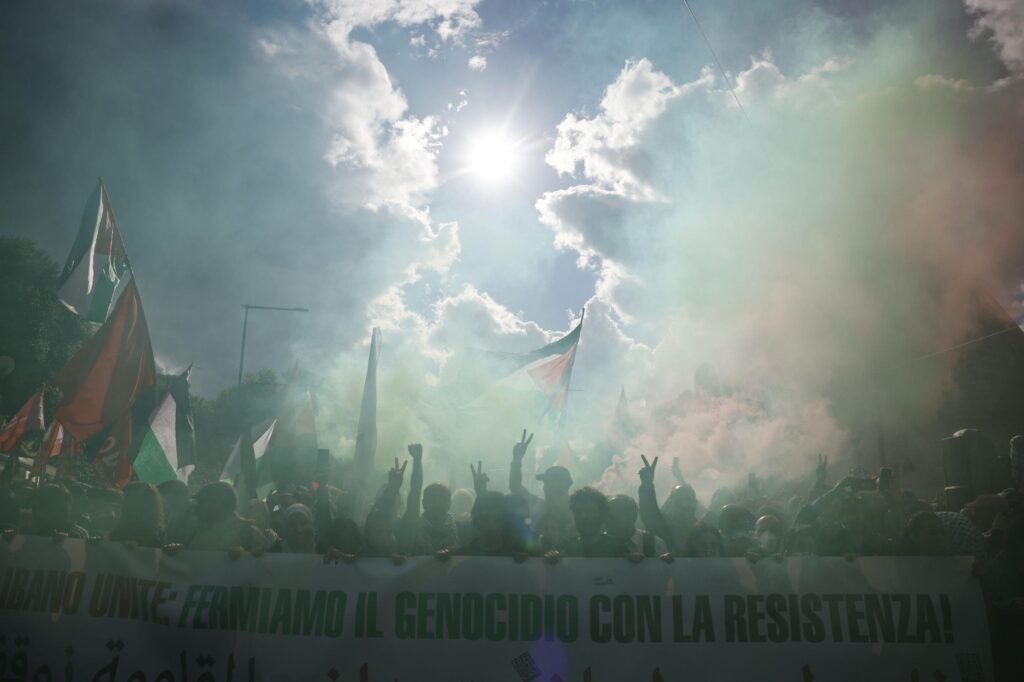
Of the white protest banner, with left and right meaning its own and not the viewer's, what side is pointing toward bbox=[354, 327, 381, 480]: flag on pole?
back

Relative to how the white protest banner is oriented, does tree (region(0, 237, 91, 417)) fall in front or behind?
behind

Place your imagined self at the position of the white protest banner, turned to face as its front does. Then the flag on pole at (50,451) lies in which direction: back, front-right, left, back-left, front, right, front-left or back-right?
back-right

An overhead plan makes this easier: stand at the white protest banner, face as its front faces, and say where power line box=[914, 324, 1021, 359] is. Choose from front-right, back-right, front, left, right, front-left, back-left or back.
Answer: back-left

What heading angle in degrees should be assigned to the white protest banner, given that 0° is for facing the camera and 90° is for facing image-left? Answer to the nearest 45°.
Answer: approximately 0°

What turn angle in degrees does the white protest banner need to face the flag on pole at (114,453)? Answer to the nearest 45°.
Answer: approximately 135° to its right

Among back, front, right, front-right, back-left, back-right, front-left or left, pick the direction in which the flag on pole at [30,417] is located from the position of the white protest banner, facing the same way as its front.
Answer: back-right
